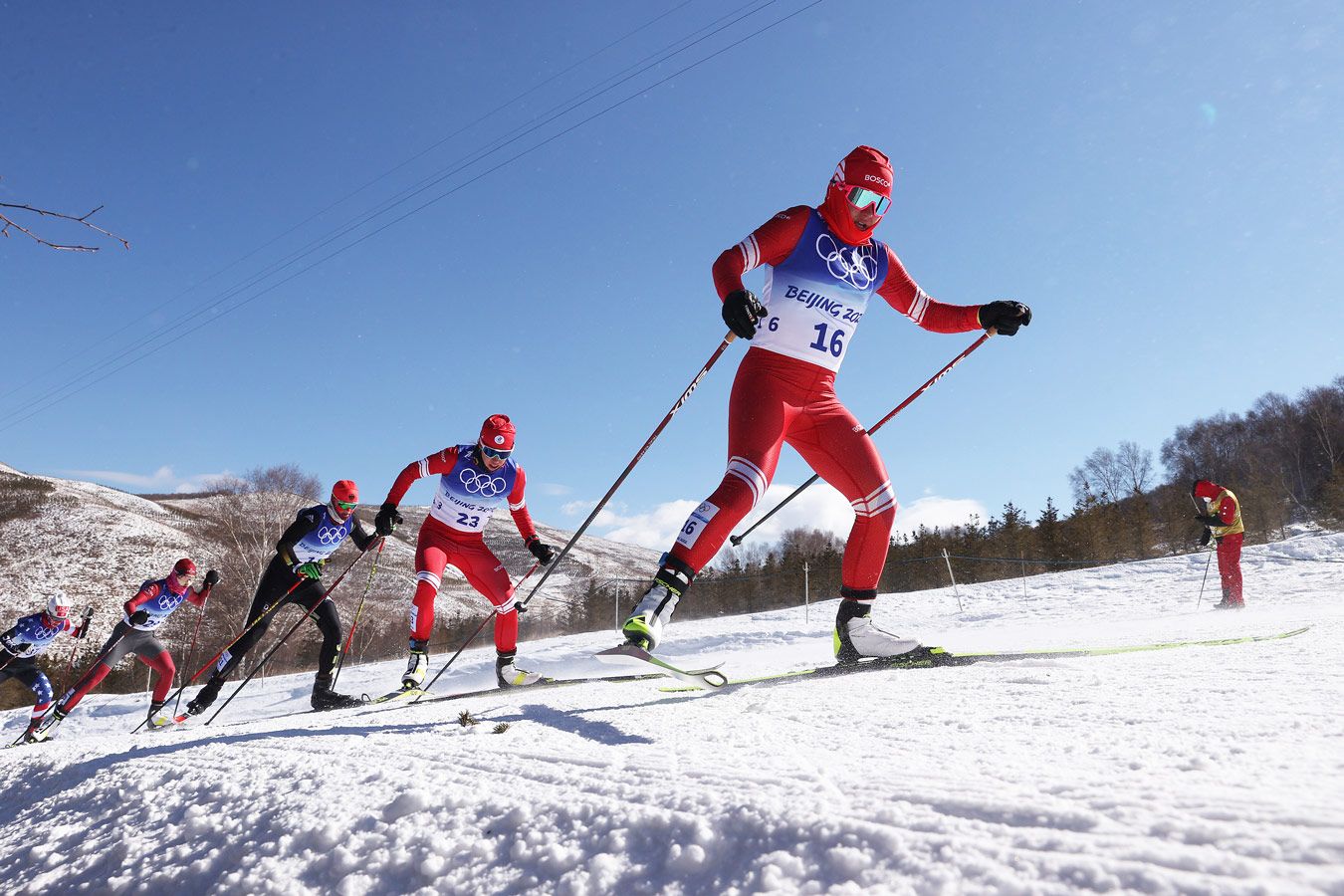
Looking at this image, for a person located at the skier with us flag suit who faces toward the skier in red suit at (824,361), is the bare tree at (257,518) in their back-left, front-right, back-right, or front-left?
back-left

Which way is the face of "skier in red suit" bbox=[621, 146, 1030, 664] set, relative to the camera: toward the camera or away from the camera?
toward the camera

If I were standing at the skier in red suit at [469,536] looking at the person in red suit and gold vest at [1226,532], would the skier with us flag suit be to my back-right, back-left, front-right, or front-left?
back-left

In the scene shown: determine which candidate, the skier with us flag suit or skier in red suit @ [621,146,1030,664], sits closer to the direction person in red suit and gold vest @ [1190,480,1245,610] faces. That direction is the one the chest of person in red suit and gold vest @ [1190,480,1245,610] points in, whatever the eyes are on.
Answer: the skier with us flag suit

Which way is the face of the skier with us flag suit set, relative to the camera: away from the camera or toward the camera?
toward the camera

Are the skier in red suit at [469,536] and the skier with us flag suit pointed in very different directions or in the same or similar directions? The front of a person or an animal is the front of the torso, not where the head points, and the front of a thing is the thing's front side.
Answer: same or similar directions

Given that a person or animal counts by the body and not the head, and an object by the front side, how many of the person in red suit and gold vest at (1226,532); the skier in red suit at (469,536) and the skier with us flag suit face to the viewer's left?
1

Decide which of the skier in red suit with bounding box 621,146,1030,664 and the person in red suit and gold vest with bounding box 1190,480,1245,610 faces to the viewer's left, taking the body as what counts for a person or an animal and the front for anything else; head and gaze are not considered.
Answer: the person in red suit and gold vest with bounding box 1190,480,1245,610

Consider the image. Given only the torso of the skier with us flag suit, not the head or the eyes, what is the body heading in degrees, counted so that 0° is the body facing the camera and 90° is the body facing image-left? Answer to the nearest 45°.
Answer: approximately 315°

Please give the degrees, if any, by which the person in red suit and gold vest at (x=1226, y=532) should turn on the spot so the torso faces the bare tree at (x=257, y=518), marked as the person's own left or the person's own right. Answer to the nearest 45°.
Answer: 0° — they already face it

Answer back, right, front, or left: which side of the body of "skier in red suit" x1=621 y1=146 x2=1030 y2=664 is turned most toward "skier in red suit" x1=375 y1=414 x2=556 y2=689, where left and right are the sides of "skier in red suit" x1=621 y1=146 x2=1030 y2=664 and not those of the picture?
back

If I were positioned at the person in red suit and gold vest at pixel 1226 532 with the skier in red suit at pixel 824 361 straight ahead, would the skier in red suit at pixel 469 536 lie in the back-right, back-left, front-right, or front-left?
front-right

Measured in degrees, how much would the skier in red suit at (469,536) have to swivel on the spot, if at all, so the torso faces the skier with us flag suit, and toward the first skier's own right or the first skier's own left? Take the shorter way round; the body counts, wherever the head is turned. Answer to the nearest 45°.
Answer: approximately 180°

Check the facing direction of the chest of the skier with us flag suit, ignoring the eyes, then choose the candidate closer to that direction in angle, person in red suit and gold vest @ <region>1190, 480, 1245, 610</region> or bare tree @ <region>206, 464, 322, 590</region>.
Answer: the person in red suit and gold vest

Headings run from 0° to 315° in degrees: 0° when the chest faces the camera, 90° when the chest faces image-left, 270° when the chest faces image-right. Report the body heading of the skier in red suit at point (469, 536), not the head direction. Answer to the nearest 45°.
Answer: approximately 315°

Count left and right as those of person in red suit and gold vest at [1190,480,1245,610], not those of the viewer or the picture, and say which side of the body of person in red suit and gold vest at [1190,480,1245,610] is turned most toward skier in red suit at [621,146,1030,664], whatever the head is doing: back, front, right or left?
left

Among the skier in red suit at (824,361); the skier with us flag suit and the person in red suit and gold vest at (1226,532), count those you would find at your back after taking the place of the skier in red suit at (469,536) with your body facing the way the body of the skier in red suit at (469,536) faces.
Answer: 1

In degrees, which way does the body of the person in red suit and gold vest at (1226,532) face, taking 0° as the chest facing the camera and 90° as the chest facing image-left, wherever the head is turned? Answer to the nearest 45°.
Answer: approximately 90°
